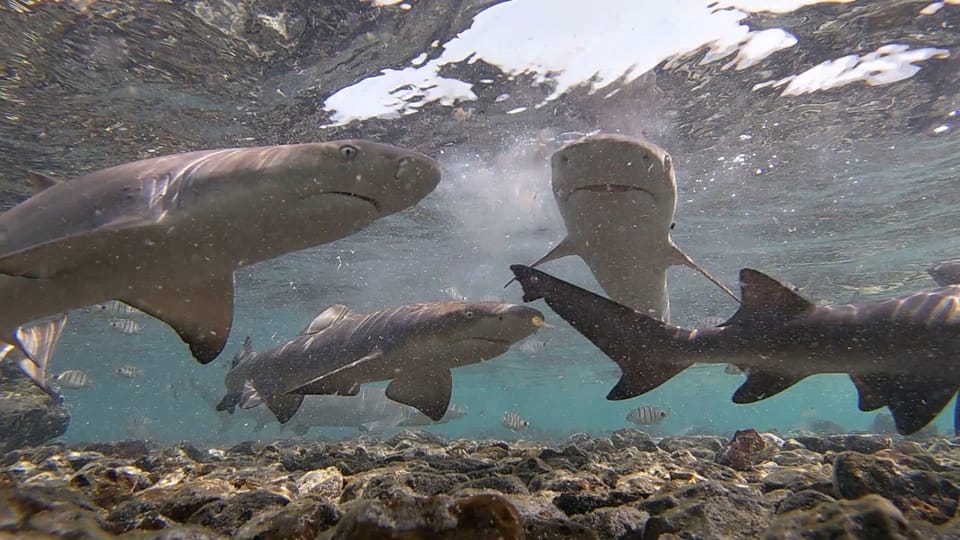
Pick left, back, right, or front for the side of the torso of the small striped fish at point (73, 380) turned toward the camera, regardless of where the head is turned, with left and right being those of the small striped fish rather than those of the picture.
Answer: left

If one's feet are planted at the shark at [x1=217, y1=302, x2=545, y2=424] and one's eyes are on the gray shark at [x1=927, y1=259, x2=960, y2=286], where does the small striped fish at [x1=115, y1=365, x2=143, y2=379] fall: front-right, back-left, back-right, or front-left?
back-left

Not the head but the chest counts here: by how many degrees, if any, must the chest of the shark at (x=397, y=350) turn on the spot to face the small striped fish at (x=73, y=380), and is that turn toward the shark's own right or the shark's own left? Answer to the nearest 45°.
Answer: approximately 180°

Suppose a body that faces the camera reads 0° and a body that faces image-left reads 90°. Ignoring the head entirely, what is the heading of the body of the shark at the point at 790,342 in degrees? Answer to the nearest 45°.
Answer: approximately 270°

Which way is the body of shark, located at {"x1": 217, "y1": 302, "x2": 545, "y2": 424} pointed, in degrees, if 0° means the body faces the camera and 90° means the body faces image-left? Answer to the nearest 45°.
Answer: approximately 315°
